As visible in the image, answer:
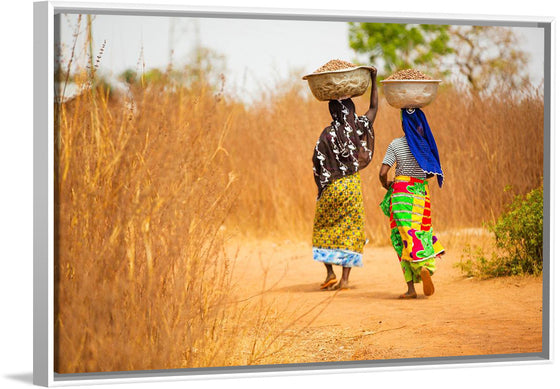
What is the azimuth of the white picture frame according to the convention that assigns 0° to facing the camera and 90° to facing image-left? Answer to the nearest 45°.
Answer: approximately 315°
